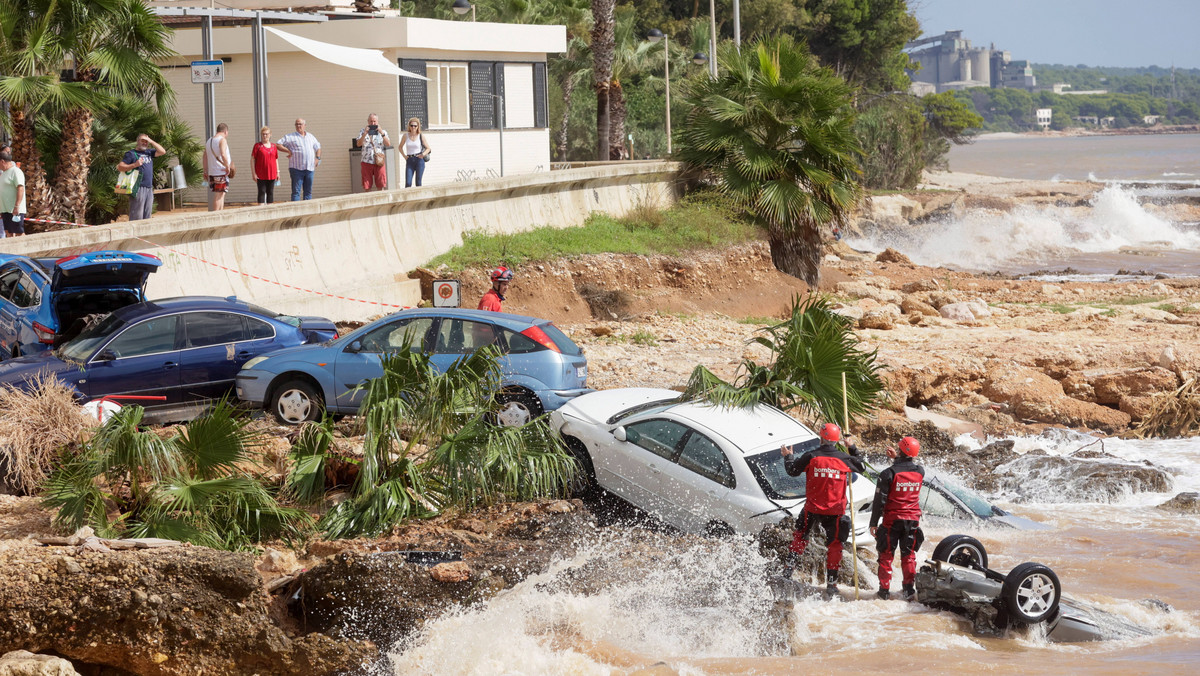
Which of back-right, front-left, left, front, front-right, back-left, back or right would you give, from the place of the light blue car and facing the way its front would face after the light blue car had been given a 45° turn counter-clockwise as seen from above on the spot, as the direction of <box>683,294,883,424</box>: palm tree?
back-left

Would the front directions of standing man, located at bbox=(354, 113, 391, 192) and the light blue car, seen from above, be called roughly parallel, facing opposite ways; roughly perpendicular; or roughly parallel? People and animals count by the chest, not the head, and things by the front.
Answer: roughly perpendicular

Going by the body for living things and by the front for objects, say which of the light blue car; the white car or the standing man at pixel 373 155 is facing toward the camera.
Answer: the standing man

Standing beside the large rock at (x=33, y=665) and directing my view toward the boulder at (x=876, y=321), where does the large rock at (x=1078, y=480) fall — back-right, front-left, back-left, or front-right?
front-right

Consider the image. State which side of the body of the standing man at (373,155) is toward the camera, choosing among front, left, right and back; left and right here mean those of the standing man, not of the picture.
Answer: front

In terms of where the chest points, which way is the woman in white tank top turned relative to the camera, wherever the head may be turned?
toward the camera

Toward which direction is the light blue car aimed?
to the viewer's left

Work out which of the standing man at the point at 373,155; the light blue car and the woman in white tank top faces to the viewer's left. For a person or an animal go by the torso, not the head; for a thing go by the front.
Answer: the light blue car

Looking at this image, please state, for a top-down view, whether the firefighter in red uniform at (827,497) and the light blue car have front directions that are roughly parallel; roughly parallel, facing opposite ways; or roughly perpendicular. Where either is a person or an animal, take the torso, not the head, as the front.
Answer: roughly perpendicular

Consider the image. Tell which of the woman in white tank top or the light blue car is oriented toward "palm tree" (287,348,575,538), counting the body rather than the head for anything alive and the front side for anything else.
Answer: the woman in white tank top

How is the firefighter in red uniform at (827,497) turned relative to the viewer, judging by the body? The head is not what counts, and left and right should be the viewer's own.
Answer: facing away from the viewer

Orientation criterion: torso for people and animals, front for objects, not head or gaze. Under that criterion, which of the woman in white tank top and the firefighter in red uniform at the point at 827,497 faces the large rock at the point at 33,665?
the woman in white tank top

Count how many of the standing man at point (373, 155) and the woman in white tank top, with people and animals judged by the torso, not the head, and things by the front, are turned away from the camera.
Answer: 0

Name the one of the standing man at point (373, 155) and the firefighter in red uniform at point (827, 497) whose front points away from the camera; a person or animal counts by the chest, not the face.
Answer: the firefighter in red uniform
